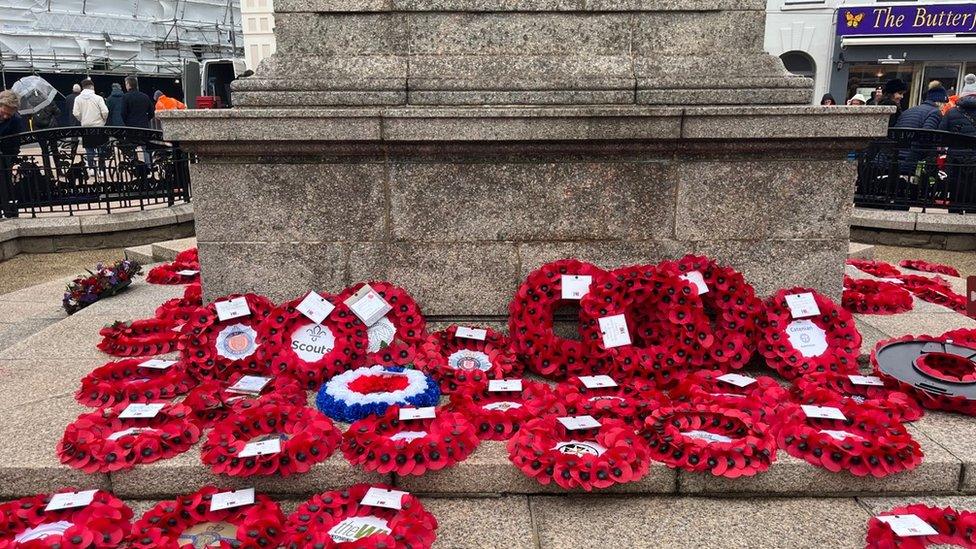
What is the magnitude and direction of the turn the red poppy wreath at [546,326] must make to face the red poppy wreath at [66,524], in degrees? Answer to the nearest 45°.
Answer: approximately 45° to its right

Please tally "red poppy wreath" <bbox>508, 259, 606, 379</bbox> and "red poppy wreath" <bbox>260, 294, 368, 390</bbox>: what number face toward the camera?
2

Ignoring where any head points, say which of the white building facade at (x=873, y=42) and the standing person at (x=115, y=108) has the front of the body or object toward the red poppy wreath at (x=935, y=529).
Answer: the white building facade

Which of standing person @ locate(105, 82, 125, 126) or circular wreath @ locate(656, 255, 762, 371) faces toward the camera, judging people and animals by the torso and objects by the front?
the circular wreath

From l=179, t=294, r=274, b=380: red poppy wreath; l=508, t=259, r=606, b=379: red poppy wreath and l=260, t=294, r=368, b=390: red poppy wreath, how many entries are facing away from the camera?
0

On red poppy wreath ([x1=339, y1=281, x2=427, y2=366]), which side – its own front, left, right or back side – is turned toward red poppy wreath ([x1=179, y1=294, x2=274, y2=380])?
right

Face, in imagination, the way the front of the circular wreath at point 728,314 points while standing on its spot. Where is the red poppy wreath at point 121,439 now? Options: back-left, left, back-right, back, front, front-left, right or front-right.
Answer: front-right

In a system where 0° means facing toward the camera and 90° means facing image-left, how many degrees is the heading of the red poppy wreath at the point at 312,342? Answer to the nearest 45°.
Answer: approximately 0°

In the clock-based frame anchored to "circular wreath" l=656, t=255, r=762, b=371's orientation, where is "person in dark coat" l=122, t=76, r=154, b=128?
The person in dark coat is roughly at 4 o'clock from the circular wreath.

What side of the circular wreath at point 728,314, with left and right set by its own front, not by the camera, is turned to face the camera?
front

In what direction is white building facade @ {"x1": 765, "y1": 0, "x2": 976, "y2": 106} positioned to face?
toward the camera

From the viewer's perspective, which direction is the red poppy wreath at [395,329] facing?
toward the camera

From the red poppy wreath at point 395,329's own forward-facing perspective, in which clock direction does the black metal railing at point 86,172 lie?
The black metal railing is roughly at 5 o'clock from the red poppy wreath.

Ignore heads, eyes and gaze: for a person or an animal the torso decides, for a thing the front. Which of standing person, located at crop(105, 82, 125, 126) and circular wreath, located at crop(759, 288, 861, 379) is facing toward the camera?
the circular wreath

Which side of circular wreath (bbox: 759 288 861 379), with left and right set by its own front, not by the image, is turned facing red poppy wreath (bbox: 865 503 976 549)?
front

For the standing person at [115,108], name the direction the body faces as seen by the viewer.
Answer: away from the camera
